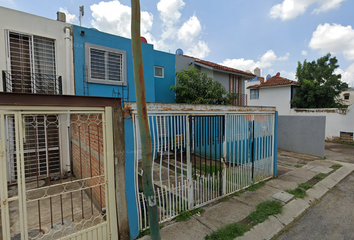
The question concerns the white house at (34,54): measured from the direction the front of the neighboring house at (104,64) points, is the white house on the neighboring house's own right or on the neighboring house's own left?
on the neighboring house's own right

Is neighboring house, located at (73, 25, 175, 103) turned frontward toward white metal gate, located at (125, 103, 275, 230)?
yes

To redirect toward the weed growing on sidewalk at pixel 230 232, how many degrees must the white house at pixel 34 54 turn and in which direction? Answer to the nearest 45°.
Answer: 0° — it already faces it

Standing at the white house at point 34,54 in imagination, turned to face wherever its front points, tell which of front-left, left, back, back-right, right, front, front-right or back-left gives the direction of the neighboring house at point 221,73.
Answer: front-left

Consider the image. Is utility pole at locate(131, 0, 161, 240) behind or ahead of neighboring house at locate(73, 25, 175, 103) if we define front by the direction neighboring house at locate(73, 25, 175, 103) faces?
ahead

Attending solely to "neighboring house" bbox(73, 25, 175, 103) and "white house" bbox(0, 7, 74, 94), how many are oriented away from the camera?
0

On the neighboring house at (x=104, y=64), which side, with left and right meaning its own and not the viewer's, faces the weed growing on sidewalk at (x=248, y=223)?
front

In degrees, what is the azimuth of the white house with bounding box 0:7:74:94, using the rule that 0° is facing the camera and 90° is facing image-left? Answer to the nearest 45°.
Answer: approximately 315°

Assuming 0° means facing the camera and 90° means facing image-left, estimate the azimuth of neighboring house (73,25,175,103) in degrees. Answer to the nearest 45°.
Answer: approximately 315°

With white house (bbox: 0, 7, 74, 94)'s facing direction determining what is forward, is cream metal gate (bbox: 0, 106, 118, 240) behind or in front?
in front
